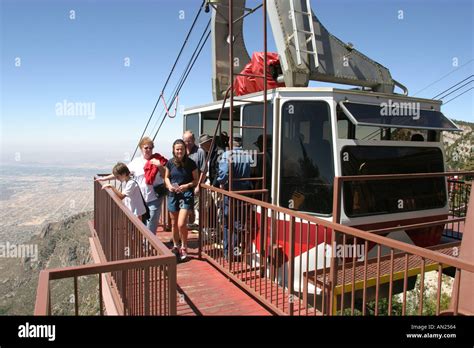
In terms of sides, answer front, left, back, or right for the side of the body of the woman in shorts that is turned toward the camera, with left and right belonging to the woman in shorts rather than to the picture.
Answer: front

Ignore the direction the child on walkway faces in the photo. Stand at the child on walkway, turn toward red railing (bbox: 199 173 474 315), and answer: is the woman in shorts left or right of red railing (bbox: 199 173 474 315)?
left

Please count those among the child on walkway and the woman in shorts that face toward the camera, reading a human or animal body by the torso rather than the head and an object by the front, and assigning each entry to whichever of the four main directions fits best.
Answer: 1

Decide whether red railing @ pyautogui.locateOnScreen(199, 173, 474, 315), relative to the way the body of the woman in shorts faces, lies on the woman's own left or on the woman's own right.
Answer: on the woman's own left

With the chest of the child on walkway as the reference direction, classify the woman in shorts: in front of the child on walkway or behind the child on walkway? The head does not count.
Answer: behind

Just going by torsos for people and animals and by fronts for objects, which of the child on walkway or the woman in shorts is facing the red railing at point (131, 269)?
the woman in shorts

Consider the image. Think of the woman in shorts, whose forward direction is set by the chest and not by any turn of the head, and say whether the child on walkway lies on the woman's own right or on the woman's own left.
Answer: on the woman's own right

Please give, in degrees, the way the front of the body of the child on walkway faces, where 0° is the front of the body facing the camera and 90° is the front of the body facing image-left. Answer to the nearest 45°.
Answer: approximately 90°

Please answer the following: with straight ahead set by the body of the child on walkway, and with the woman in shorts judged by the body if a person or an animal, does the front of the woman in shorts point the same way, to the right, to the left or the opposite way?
to the left

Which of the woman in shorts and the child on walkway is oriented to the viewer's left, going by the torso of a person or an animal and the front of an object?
the child on walkway
